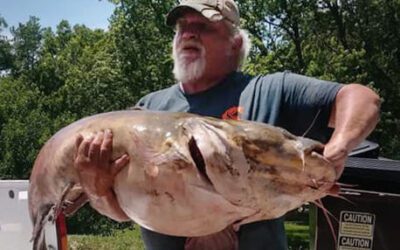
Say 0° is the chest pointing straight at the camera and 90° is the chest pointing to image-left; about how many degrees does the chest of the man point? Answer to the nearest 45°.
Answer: approximately 45°

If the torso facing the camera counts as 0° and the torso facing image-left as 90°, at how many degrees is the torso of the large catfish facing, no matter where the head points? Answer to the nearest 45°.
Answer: approximately 270°

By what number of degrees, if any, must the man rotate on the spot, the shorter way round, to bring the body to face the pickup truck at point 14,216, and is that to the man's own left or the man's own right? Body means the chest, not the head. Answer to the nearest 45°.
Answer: approximately 90° to the man's own right
